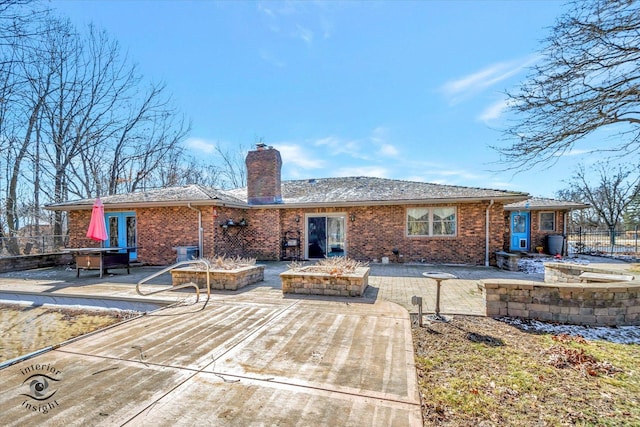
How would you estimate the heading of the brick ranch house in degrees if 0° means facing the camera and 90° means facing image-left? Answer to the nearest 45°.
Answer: approximately 180°

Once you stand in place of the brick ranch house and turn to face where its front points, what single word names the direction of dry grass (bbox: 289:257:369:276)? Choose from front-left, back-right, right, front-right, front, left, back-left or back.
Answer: back

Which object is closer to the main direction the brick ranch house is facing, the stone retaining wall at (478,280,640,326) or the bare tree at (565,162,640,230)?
the stone retaining wall

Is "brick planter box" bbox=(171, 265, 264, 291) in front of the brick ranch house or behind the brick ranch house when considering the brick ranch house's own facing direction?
behind
